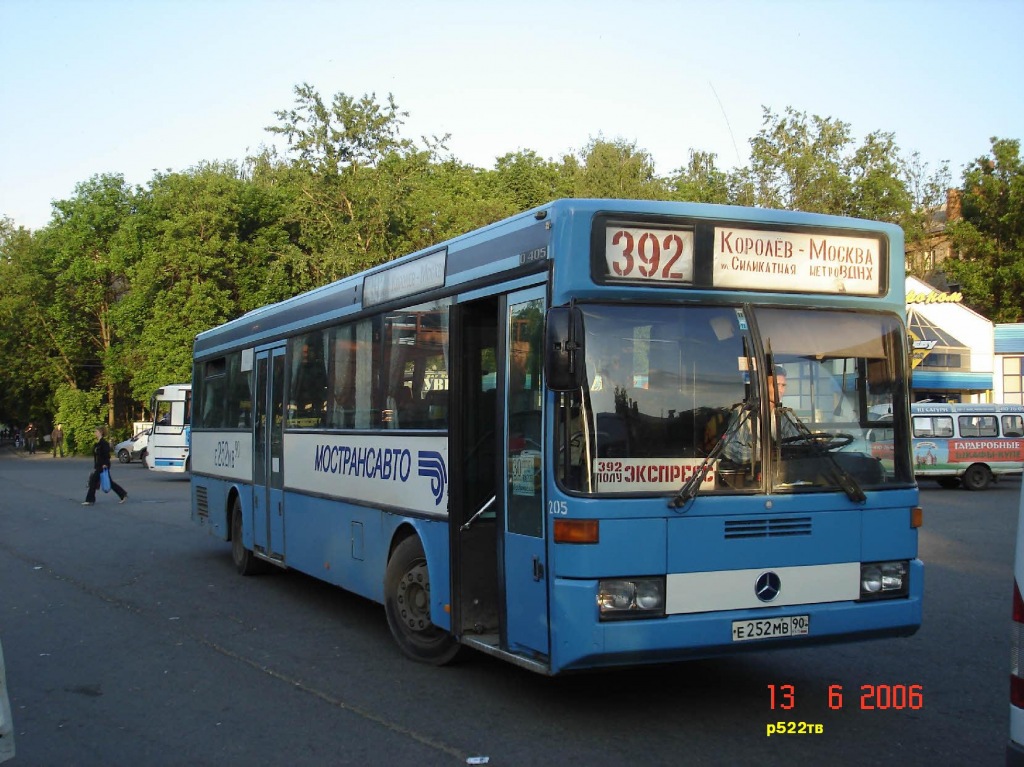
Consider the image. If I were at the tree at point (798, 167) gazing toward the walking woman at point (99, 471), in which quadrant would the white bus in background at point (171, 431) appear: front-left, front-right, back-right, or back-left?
front-right

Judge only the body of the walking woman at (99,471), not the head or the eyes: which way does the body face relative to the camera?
to the viewer's left

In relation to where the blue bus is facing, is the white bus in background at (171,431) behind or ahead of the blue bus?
behind

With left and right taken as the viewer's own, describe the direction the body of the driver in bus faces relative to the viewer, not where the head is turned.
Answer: facing the viewer and to the right of the viewer

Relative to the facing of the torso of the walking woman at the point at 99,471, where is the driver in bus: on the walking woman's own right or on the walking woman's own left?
on the walking woman's own left

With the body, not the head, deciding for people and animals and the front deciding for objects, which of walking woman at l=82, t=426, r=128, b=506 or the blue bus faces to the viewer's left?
the walking woman

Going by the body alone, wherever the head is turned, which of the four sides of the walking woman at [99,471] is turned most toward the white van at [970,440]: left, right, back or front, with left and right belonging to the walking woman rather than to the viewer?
back

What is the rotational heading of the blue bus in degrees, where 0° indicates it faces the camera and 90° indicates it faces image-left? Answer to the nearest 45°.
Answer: approximately 315°

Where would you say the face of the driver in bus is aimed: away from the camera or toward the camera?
toward the camera

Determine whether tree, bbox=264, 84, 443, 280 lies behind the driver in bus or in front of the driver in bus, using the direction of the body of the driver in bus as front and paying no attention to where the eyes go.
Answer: behind
